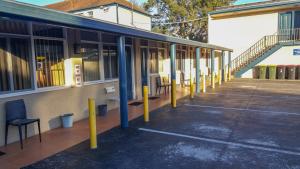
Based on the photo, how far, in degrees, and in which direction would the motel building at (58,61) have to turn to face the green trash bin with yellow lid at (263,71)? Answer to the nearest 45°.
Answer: approximately 90° to its left

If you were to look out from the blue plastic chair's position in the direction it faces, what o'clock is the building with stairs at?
The building with stairs is roughly at 10 o'clock from the blue plastic chair.

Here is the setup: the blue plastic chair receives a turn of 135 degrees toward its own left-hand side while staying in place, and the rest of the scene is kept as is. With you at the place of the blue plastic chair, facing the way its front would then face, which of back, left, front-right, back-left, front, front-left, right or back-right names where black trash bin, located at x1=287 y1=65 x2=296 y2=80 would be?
right

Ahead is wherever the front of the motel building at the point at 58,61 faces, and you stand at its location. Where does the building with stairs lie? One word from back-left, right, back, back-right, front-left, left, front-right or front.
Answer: left

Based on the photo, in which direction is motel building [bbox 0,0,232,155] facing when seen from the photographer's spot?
facing the viewer and to the right of the viewer

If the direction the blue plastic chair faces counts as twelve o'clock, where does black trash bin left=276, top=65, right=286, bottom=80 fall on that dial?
The black trash bin is roughly at 10 o'clock from the blue plastic chair.
